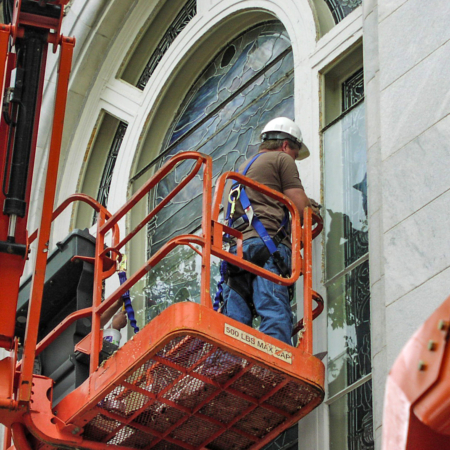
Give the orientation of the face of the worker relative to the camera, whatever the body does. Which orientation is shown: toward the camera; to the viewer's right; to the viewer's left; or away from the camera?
to the viewer's right

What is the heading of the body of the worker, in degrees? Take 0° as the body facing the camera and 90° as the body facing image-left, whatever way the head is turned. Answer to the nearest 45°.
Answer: approximately 225°
